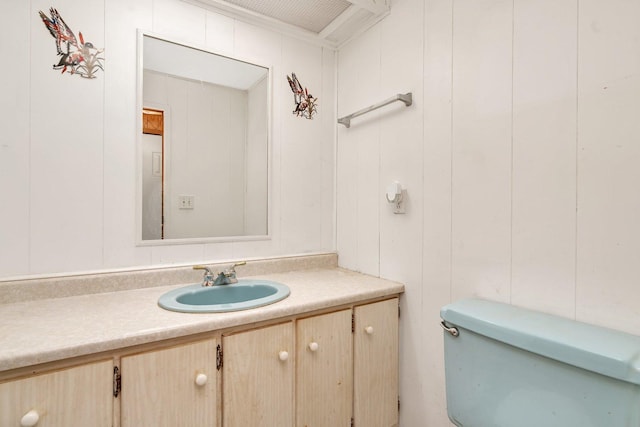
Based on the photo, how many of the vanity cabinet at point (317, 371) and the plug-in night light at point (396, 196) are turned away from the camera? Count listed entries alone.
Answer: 0

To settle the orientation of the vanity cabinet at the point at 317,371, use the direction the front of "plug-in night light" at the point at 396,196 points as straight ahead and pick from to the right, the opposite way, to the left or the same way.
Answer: to the left

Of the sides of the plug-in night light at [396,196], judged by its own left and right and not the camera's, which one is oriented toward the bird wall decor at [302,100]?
right

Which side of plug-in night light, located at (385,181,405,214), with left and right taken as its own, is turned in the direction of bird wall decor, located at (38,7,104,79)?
front

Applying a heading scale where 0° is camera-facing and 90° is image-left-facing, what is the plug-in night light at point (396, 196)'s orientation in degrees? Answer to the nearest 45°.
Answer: approximately 45°

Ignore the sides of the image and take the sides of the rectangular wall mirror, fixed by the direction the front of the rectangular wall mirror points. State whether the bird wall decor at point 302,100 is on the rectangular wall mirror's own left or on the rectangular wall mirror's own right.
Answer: on the rectangular wall mirror's own left

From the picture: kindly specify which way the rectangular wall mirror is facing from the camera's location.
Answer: facing the viewer and to the right of the viewer

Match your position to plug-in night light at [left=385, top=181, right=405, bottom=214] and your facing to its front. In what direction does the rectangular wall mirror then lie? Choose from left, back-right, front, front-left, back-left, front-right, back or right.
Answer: front-right

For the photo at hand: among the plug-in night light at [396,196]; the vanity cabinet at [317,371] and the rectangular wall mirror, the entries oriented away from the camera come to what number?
0
